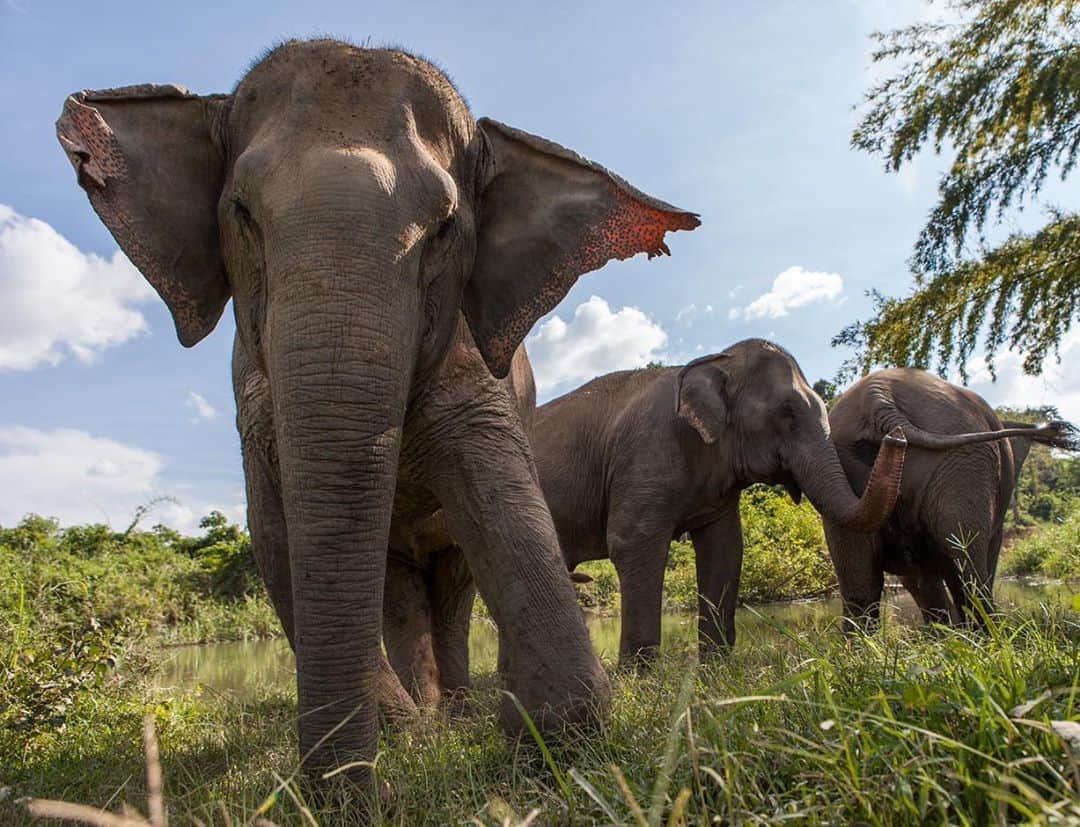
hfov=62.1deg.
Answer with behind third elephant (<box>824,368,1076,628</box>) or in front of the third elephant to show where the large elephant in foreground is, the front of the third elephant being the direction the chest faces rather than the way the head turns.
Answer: behind

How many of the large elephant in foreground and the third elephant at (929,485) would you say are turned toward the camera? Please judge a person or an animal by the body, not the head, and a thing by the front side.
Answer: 1

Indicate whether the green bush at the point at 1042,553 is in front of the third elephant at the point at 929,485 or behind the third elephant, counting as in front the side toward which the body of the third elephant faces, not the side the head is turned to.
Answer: in front

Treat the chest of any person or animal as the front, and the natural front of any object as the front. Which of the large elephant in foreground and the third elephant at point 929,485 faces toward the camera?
the large elephant in foreground

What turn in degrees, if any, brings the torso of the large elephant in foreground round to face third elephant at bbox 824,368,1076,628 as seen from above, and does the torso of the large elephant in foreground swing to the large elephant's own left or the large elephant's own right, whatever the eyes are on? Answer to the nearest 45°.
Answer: approximately 135° to the large elephant's own left

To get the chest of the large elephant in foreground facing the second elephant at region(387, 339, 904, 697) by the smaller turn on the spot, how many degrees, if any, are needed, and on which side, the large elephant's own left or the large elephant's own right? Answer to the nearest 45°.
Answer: approximately 135° to the large elephant's own left

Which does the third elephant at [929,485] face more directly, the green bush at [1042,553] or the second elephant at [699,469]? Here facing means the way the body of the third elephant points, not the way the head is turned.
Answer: the green bush

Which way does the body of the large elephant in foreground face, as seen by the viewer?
toward the camera

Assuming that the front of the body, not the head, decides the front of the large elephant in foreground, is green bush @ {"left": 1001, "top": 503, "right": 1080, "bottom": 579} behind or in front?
behind

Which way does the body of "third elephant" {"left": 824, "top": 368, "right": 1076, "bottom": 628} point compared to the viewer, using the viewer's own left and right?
facing away from the viewer and to the right of the viewer
